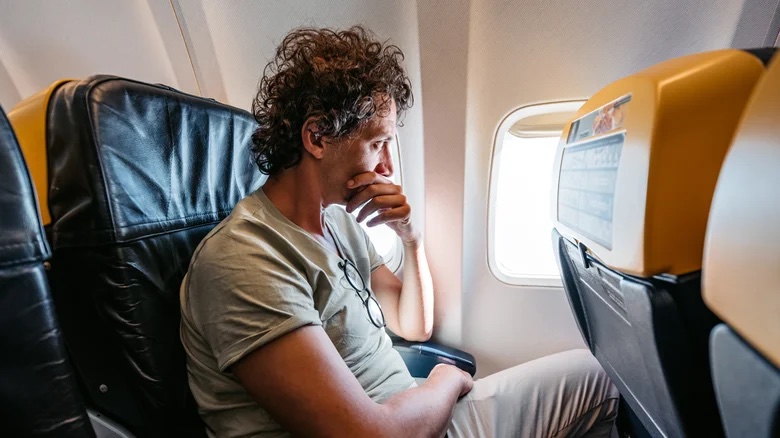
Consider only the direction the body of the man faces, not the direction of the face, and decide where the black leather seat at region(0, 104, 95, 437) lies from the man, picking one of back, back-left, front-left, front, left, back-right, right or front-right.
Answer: back-right

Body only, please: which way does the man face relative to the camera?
to the viewer's right

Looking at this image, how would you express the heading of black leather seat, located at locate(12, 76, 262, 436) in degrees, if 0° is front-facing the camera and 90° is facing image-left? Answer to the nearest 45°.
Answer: approximately 315°
